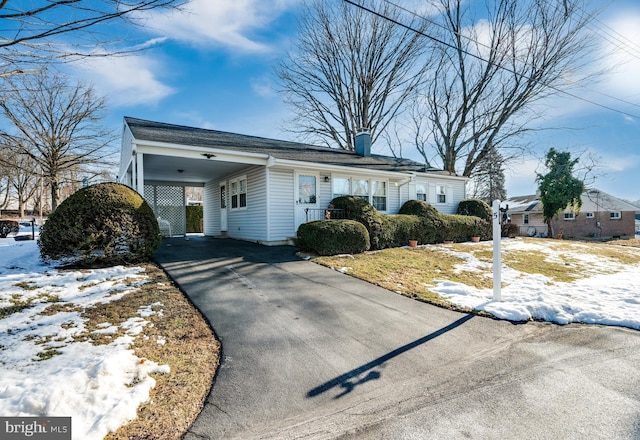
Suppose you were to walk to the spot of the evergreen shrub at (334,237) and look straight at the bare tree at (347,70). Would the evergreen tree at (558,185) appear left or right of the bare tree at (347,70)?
right

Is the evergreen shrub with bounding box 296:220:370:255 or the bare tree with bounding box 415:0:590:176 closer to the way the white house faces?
the evergreen shrub

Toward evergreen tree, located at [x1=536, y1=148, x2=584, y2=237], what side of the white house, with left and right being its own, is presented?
left

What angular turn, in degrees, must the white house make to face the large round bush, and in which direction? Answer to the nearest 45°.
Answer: approximately 90° to its right

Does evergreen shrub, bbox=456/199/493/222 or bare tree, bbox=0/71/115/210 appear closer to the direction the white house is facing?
the evergreen shrub

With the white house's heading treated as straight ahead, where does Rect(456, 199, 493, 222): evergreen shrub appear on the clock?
The evergreen shrub is roughly at 10 o'clock from the white house.

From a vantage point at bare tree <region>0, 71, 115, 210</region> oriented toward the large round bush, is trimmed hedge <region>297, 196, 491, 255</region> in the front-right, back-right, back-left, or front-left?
front-left

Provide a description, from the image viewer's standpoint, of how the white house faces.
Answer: facing the viewer and to the right of the viewer

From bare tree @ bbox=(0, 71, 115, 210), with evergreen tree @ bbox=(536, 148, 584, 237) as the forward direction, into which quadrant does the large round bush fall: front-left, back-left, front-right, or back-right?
front-right

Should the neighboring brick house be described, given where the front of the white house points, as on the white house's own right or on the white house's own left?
on the white house's own left

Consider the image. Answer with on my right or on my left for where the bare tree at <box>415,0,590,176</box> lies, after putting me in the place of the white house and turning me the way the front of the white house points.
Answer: on my left

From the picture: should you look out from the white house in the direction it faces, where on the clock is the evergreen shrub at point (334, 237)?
The evergreen shrub is roughly at 12 o'clock from the white house.
